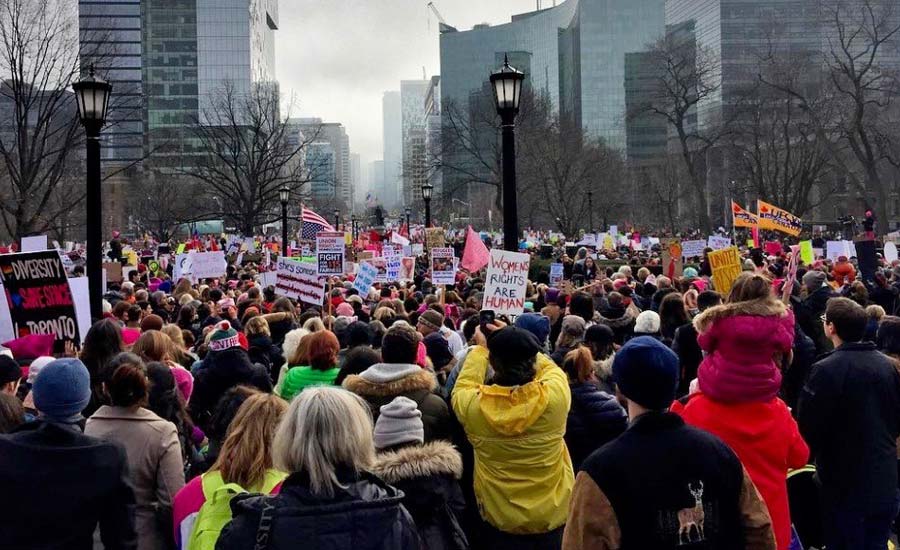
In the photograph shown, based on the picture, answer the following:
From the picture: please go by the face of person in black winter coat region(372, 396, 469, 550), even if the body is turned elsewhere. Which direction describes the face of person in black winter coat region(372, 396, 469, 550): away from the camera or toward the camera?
away from the camera

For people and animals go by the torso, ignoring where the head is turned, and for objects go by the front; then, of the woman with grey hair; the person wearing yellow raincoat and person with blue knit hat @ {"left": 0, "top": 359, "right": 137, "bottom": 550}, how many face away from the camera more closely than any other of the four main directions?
3

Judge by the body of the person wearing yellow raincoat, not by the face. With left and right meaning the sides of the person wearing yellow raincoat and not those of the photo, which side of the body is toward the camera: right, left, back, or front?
back

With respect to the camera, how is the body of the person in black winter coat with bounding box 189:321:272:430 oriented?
away from the camera

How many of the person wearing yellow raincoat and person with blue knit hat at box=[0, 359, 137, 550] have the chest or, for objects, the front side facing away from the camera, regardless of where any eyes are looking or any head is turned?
2

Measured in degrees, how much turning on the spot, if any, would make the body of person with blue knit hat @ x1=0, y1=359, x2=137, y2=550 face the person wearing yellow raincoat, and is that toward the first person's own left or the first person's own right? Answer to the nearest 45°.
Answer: approximately 90° to the first person's own right

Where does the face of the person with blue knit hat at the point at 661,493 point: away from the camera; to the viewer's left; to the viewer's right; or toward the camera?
away from the camera

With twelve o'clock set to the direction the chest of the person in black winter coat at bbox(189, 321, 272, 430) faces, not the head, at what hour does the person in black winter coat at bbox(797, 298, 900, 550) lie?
the person in black winter coat at bbox(797, 298, 900, 550) is roughly at 4 o'clock from the person in black winter coat at bbox(189, 321, 272, 430).

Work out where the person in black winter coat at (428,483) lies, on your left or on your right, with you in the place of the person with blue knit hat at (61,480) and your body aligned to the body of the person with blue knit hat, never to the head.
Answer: on your right

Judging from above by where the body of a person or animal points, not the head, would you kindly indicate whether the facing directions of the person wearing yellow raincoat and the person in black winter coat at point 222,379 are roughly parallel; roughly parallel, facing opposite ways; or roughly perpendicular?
roughly parallel

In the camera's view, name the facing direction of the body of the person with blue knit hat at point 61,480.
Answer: away from the camera

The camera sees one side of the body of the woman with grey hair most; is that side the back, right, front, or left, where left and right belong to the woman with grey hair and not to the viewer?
back

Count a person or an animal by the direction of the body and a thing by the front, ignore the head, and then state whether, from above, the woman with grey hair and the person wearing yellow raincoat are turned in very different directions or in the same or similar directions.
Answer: same or similar directions

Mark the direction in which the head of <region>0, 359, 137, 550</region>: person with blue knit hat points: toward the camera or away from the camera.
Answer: away from the camera

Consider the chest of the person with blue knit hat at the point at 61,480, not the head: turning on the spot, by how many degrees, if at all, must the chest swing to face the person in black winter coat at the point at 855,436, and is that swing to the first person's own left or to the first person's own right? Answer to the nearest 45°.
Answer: approximately 90° to the first person's own right
